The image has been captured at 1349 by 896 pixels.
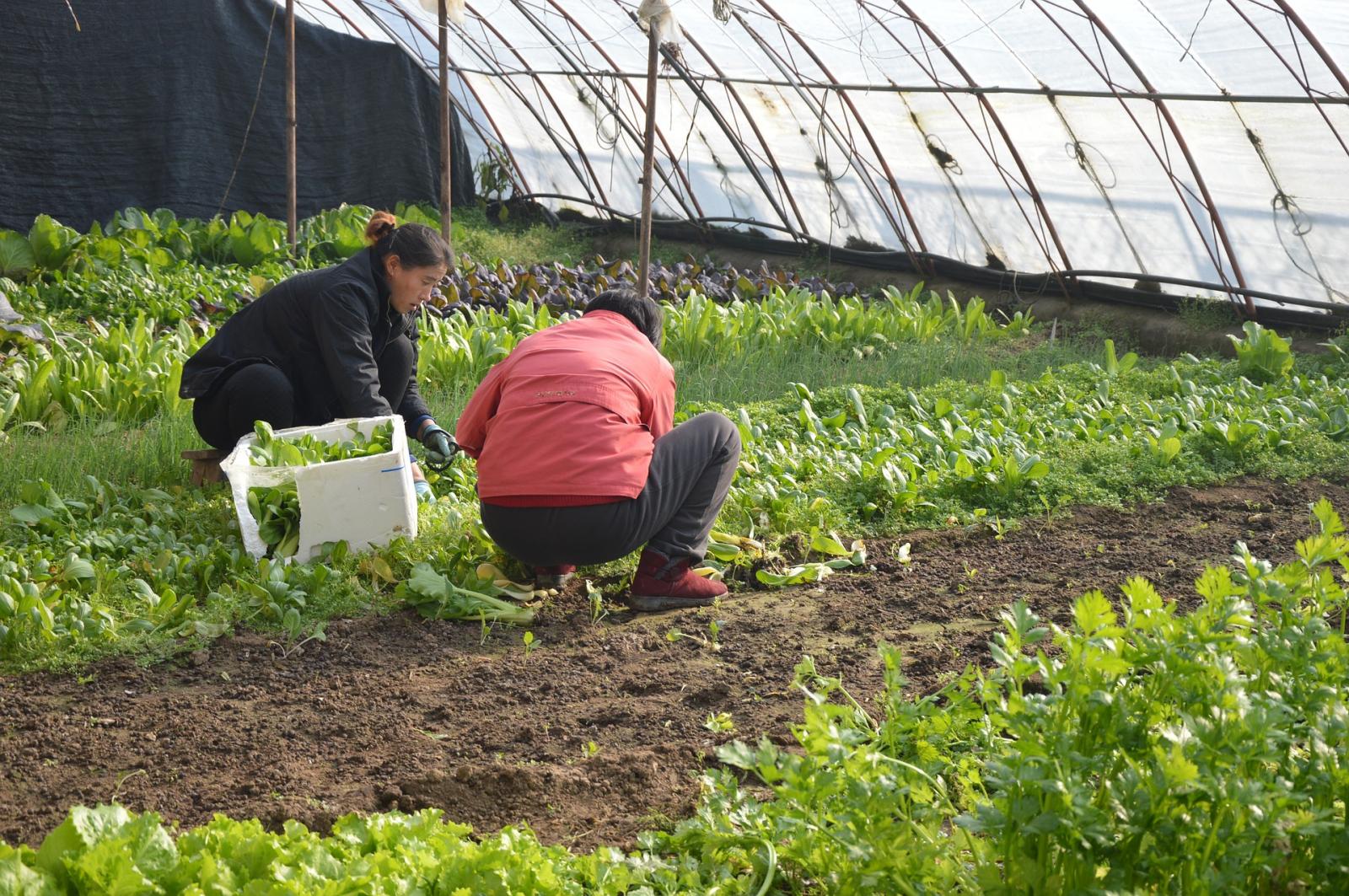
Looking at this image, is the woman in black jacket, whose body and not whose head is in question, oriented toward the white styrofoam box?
no

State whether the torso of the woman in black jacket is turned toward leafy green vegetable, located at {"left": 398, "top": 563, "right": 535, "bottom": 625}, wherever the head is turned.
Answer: no

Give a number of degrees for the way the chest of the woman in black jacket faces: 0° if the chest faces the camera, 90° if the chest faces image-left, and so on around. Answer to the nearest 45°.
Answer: approximately 270°

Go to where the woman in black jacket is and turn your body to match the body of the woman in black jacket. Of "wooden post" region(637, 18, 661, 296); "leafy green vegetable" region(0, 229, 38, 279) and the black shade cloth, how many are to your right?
0

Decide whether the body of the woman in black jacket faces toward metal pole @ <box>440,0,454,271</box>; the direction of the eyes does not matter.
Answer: no

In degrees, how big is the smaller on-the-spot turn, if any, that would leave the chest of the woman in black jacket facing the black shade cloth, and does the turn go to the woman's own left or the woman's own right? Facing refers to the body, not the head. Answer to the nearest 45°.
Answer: approximately 90° to the woman's own left

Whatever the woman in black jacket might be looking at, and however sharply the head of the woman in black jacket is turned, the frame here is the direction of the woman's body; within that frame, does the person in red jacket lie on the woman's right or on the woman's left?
on the woman's right

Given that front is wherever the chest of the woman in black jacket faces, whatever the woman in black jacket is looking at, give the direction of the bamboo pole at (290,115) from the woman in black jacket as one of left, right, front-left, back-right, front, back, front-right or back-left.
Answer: left

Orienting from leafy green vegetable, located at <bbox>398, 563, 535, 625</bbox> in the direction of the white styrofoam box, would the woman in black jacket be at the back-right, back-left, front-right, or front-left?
front-right

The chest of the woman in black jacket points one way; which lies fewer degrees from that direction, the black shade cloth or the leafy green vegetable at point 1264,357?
the leafy green vegetable
